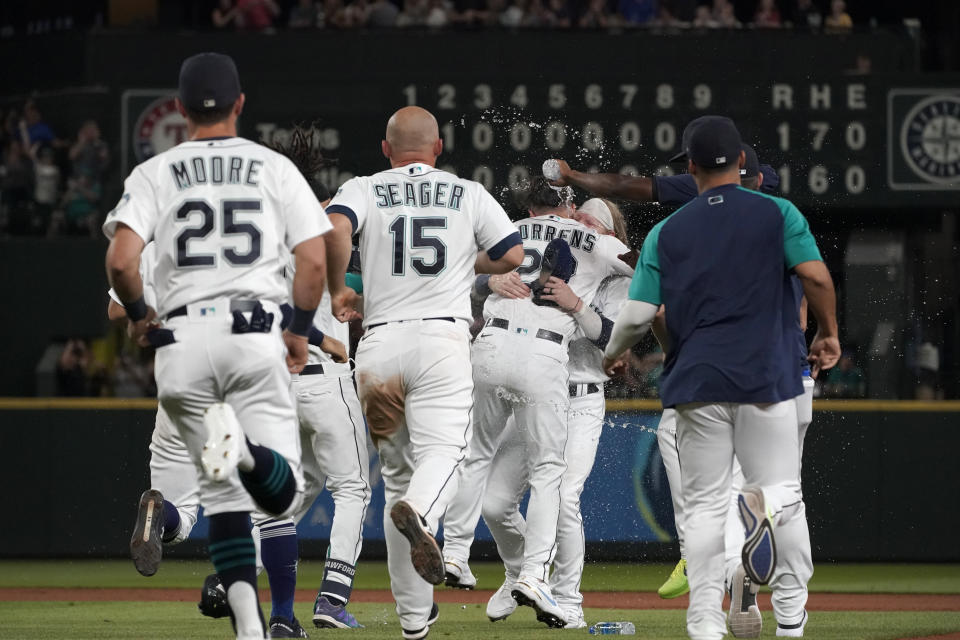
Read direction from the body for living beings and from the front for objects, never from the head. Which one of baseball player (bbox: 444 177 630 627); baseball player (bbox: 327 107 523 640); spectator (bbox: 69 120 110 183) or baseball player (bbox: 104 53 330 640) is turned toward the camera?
the spectator

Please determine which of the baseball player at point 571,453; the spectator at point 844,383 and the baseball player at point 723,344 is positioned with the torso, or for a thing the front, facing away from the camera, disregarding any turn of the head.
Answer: the baseball player at point 723,344

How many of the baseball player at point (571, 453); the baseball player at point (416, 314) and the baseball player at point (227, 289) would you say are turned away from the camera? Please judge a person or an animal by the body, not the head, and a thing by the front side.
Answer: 2

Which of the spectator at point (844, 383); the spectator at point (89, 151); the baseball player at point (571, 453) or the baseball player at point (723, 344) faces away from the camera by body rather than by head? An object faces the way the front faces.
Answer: the baseball player at point (723, 344)

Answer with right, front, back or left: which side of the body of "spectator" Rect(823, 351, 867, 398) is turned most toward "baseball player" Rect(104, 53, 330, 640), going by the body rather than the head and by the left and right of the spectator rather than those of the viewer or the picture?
front

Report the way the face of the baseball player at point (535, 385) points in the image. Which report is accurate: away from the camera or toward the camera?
away from the camera

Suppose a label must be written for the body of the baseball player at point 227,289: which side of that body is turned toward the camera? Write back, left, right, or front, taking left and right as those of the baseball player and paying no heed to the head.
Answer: back

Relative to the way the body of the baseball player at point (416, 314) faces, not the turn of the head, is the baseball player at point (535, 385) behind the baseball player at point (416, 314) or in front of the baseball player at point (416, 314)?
in front

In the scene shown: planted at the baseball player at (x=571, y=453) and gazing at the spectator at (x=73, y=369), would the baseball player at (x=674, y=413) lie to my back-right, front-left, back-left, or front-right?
back-right

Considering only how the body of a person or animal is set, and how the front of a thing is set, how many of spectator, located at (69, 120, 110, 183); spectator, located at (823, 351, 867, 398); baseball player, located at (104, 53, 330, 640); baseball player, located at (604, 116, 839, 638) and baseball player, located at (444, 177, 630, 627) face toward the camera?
2

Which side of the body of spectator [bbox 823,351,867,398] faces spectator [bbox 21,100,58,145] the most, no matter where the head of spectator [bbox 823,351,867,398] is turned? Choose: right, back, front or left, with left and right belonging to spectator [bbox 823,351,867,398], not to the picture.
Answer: right

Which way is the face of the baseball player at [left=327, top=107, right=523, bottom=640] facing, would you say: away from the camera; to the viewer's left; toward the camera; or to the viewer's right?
away from the camera

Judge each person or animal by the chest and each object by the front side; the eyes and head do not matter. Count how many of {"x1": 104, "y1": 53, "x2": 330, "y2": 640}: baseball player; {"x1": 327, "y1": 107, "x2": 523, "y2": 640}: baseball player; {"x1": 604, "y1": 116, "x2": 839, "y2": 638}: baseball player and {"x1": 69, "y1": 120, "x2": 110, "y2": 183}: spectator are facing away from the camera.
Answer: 3

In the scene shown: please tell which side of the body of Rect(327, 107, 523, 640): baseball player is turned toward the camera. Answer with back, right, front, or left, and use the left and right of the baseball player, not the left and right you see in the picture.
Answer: back
